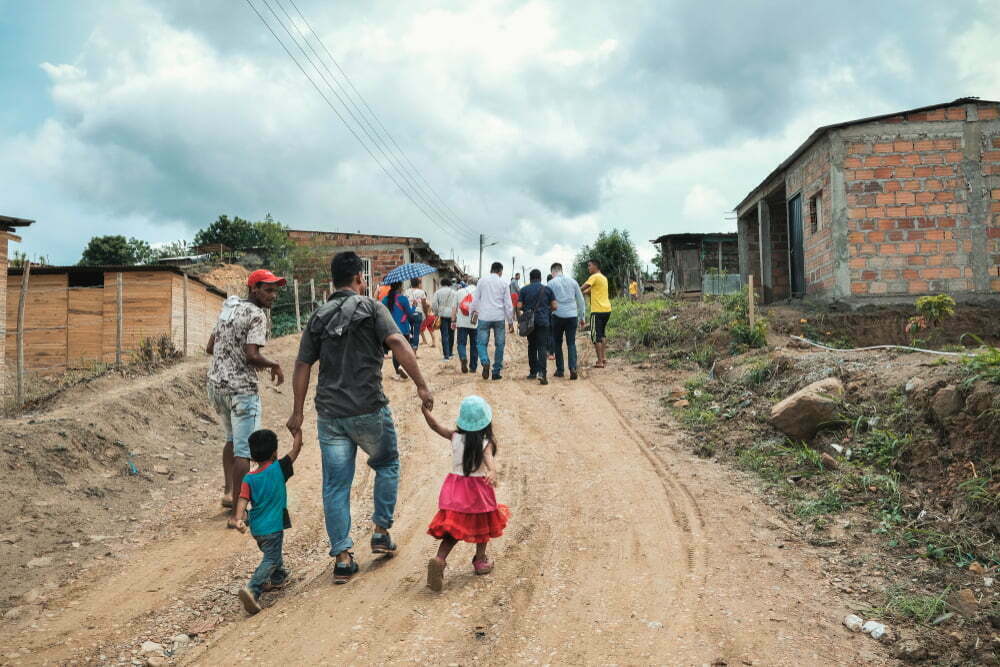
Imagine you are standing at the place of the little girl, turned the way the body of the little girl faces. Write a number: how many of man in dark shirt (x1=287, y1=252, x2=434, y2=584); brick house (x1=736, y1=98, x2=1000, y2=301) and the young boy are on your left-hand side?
2

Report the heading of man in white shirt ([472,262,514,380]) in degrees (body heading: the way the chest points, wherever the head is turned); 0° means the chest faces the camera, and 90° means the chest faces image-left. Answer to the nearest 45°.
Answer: approximately 180°

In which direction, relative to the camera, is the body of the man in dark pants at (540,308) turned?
away from the camera

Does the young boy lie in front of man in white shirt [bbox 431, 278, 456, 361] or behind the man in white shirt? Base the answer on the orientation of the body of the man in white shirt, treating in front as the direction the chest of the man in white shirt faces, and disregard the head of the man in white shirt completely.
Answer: behind

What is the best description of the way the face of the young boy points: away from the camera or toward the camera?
away from the camera

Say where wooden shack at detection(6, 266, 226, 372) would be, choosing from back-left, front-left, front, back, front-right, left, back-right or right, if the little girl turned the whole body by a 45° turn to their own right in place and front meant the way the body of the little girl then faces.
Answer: left

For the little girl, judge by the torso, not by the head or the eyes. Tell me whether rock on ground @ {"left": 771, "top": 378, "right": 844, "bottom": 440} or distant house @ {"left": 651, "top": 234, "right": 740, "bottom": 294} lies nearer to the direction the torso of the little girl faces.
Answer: the distant house

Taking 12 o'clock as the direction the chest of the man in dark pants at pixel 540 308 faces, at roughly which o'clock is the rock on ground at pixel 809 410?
The rock on ground is roughly at 5 o'clock from the man in dark pants.

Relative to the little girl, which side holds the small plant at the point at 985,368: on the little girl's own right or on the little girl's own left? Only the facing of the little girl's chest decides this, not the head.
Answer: on the little girl's own right

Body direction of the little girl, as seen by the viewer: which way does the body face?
away from the camera

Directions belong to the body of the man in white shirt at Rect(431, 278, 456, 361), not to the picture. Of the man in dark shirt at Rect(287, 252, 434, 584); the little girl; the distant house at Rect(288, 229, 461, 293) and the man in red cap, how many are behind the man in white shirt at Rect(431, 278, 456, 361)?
3

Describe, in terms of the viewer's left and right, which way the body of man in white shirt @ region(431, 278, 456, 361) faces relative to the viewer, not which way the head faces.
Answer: facing away from the viewer

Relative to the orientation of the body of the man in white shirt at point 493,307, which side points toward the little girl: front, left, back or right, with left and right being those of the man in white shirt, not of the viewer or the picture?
back
